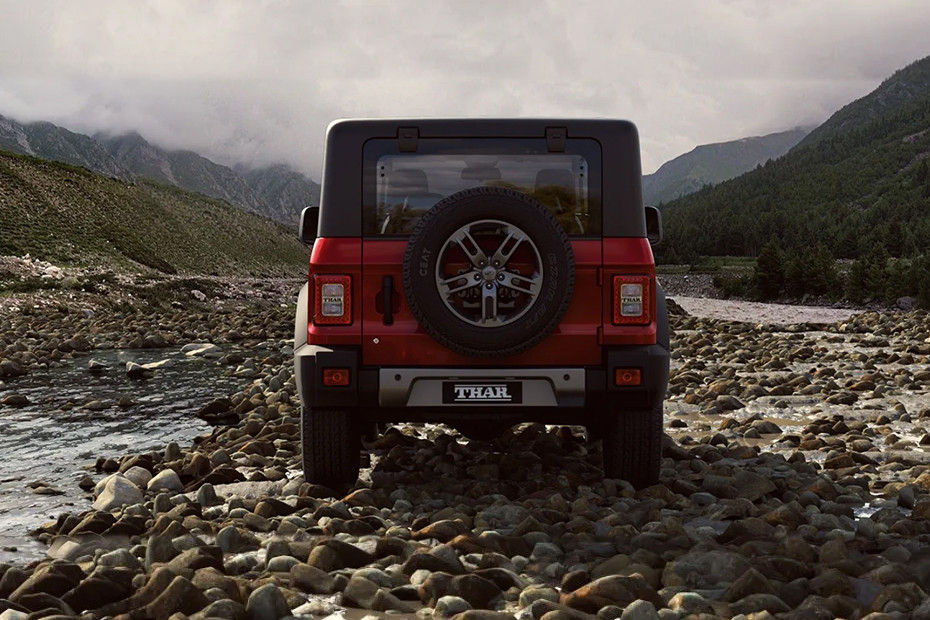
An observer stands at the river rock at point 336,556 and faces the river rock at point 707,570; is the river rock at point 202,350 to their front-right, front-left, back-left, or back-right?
back-left

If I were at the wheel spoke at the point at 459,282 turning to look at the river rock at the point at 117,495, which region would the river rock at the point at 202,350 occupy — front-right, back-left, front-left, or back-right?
front-right

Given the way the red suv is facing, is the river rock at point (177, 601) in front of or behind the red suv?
behind

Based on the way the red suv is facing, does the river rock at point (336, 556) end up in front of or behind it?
behind

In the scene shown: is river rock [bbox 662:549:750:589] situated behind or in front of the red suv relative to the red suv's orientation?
behind

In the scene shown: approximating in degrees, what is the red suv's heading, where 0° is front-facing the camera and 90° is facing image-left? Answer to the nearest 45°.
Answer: approximately 180°

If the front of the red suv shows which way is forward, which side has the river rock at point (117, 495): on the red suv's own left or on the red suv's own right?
on the red suv's own left

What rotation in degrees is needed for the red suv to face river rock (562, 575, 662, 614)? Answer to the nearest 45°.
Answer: approximately 180°

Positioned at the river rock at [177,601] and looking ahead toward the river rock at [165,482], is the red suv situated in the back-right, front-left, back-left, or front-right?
front-right

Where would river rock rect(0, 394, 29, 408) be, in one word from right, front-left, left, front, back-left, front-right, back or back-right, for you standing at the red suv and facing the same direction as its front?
front-left

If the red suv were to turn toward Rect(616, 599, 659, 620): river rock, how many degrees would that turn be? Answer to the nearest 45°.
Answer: approximately 180°

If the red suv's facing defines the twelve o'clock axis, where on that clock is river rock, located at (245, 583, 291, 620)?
The river rock is roughly at 7 o'clock from the red suv.
